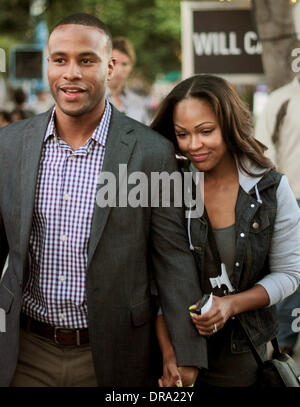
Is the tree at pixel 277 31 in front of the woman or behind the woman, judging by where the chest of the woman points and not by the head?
behind

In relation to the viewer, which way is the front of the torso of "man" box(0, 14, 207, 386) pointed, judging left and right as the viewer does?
facing the viewer and to the left of the viewer

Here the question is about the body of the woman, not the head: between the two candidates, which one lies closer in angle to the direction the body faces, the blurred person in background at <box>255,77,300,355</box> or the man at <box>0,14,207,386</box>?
the man

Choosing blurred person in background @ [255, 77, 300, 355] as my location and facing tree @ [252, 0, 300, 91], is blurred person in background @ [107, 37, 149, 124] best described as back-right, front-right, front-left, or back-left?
front-left

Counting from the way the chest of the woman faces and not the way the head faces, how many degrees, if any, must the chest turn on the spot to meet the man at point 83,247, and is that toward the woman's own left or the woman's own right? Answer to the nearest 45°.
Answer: approximately 45° to the woman's own right

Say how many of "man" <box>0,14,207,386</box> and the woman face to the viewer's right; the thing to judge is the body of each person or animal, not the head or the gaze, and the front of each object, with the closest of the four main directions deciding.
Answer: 0

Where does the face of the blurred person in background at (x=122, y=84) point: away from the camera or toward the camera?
toward the camera

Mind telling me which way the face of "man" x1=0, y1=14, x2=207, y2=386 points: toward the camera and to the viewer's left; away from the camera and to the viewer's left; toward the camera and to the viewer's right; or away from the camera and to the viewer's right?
toward the camera and to the viewer's left

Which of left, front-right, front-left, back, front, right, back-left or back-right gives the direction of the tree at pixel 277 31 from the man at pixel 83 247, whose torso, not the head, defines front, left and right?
back

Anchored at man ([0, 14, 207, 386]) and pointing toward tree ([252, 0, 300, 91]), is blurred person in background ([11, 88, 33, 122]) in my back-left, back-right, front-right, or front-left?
front-left

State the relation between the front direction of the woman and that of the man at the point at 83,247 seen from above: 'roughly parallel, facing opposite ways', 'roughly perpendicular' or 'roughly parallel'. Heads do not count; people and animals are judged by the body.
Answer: roughly parallel
